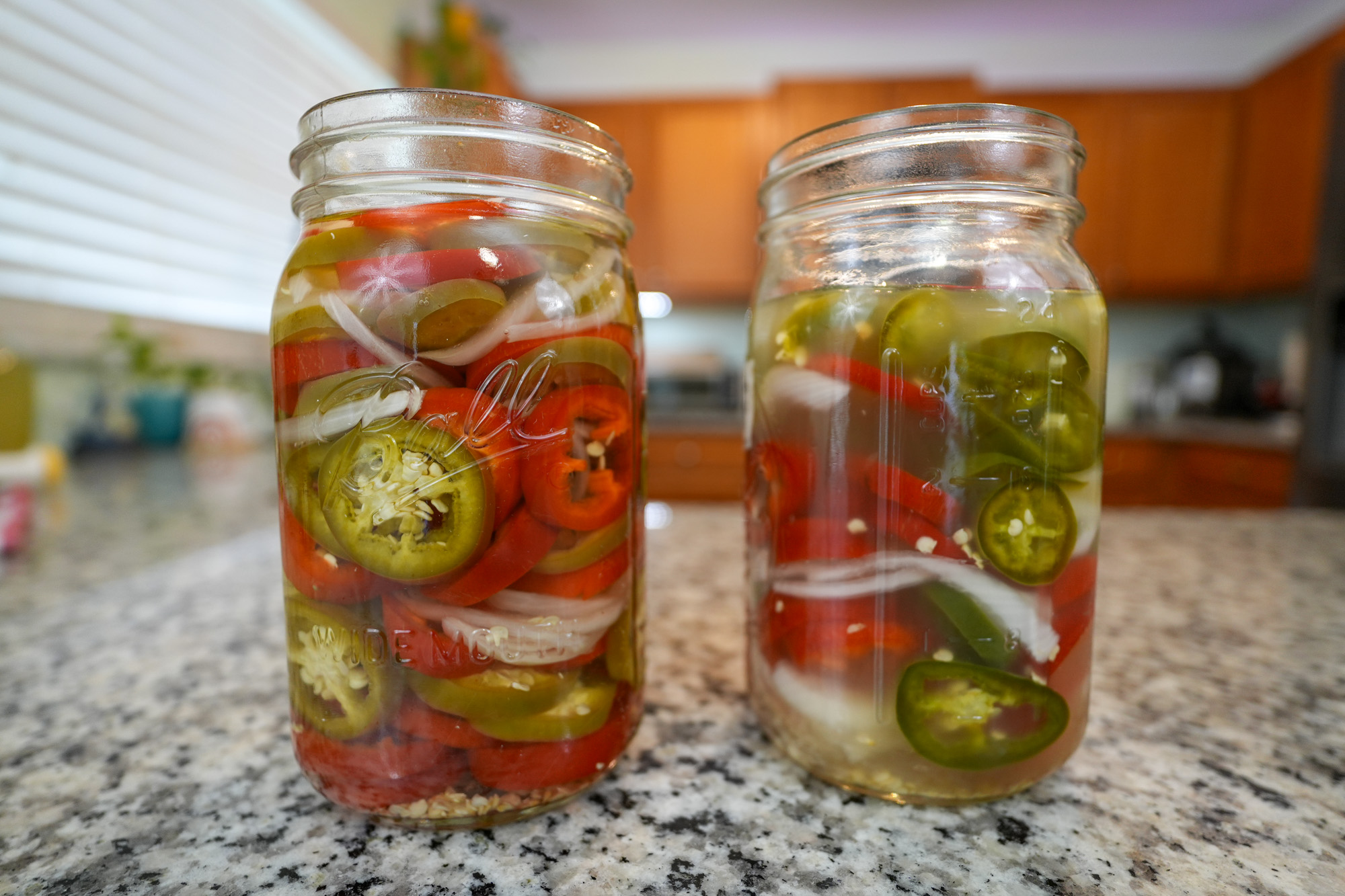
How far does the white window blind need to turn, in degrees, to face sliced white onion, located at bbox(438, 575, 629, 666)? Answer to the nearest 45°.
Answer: approximately 45° to its right

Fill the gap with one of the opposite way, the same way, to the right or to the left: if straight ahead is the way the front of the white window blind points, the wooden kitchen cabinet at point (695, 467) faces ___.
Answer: to the right

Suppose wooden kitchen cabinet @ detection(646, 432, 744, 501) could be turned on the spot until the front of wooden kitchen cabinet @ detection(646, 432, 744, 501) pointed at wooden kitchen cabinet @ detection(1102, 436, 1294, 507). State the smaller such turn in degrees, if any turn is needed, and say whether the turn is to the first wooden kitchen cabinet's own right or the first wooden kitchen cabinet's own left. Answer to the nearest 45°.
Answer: approximately 90° to the first wooden kitchen cabinet's own left

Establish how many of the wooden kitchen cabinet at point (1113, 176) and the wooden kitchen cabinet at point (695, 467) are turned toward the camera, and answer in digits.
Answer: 2

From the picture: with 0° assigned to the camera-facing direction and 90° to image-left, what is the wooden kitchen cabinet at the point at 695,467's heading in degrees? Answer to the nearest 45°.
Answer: approximately 0°

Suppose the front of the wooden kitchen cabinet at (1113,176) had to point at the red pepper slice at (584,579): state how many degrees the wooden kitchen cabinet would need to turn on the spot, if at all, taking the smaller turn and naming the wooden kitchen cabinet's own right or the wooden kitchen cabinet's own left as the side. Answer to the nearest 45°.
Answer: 0° — it already faces it

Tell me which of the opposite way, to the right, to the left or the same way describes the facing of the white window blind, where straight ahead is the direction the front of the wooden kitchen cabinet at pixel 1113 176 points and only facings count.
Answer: to the left

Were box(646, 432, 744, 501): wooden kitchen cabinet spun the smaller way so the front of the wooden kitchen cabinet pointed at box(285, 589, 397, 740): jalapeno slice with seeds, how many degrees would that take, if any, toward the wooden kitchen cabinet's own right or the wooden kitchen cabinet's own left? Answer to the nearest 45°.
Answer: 0° — it already faces it

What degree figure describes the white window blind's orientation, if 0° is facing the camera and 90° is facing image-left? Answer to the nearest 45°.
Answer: approximately 315°
